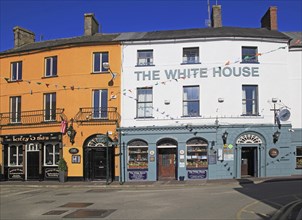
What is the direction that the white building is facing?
toward the camera

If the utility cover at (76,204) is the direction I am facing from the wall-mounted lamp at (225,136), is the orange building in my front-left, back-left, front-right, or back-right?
front-right

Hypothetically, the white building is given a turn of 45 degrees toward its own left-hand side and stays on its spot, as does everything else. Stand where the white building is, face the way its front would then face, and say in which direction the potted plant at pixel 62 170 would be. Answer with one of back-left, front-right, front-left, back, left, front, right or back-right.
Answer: back-right

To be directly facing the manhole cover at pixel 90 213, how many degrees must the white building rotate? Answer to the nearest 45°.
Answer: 0° — it already faces it

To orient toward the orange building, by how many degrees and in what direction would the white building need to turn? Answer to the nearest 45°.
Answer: approximately 90° to its right

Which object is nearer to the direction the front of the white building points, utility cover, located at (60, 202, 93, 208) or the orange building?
the utility cover

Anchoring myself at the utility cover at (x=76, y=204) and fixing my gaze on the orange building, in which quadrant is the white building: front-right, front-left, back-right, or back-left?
front-right
